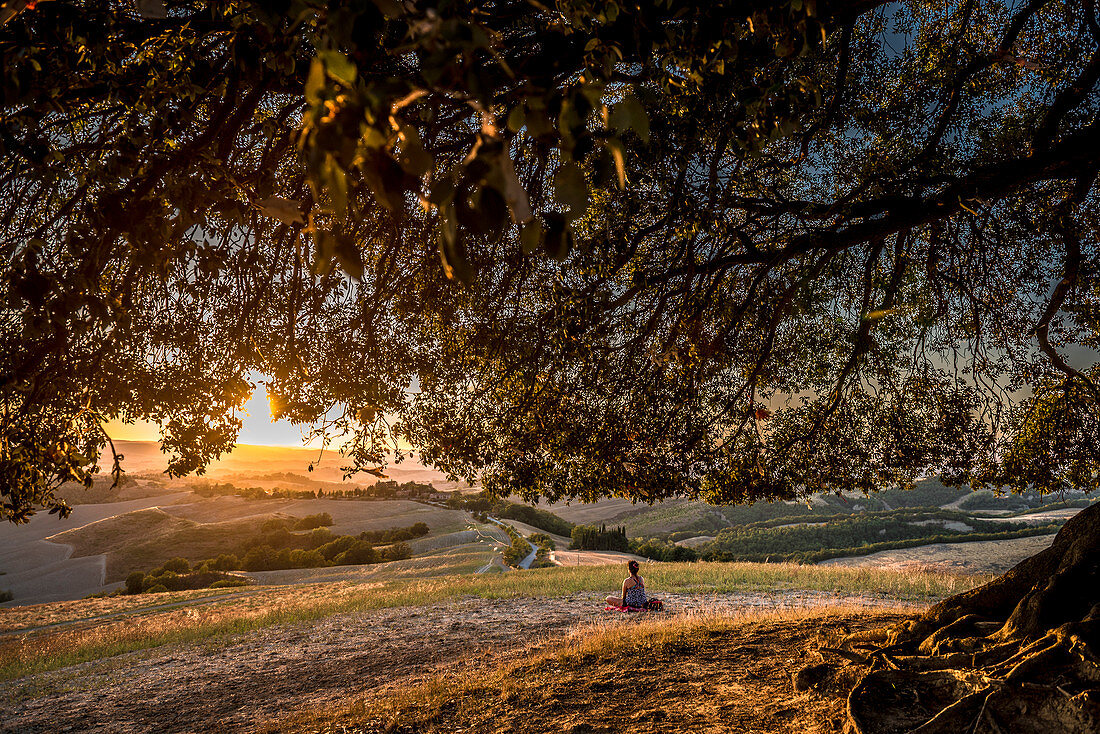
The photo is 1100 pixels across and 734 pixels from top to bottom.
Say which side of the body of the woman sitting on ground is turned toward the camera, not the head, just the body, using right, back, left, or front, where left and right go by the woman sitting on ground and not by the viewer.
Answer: back

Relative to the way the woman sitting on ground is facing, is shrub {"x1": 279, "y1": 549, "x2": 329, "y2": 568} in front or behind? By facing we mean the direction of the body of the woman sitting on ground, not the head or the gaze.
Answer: in front

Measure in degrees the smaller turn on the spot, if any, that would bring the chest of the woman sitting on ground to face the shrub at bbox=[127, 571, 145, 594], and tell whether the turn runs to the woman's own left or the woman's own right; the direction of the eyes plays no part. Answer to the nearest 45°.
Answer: approximately 45° to the woman's own left

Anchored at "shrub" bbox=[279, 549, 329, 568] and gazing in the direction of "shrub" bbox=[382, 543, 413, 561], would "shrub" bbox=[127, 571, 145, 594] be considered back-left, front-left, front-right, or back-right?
back-right
